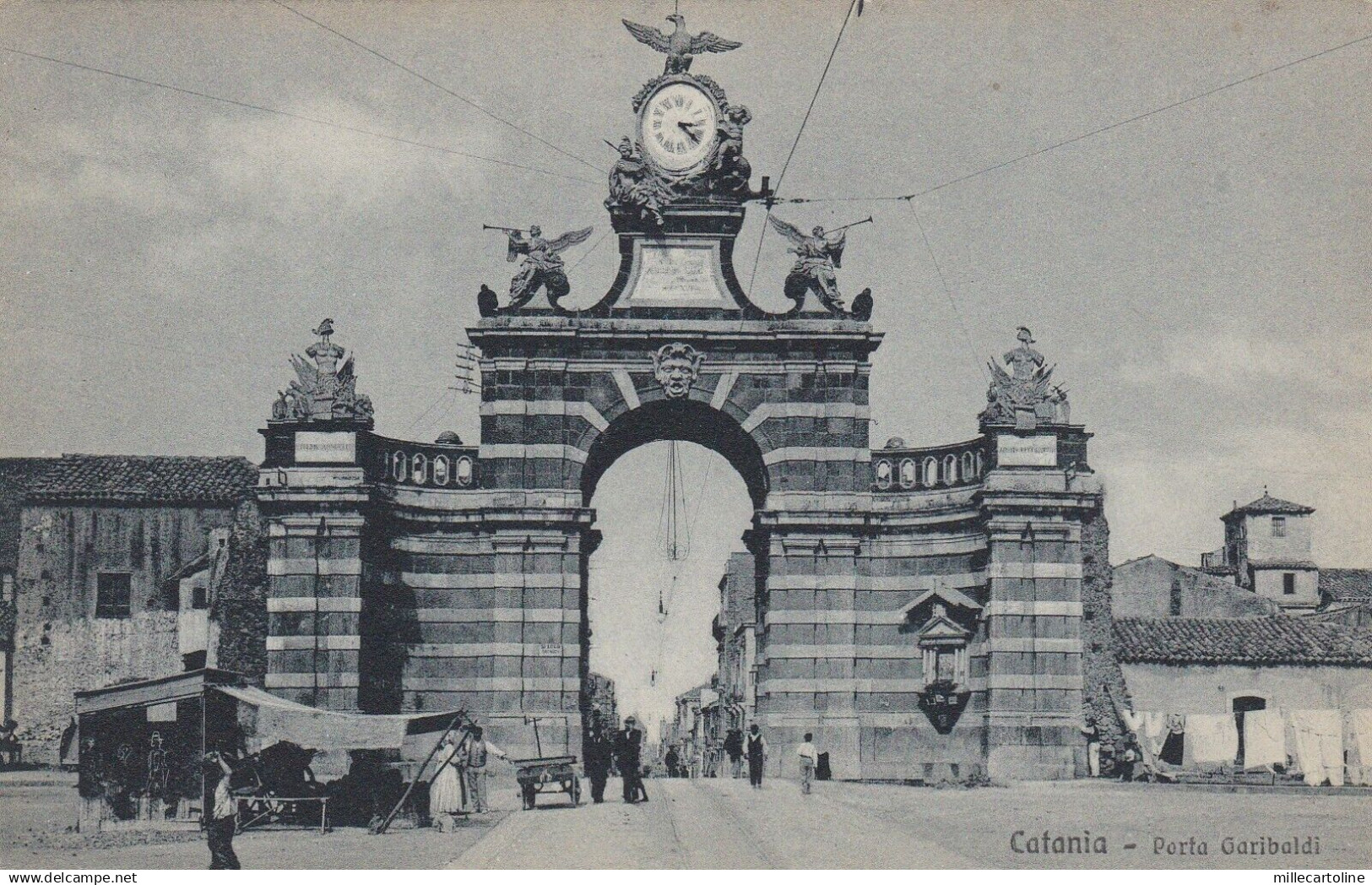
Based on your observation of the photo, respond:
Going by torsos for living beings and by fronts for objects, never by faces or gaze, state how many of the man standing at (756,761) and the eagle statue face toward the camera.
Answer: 2

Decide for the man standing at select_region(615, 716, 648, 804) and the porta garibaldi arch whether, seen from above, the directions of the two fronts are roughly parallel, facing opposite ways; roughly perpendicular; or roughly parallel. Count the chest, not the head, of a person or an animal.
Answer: roughly parallel

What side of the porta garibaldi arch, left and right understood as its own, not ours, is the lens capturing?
front

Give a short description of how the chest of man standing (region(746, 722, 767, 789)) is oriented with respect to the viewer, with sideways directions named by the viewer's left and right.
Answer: facing the viewer

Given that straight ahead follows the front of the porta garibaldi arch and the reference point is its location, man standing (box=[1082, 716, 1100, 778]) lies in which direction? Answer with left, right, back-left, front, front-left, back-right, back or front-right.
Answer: left

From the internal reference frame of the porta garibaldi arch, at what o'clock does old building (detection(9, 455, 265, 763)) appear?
The old building is roughly at 4 o'clock from the porta garibaldi arch.

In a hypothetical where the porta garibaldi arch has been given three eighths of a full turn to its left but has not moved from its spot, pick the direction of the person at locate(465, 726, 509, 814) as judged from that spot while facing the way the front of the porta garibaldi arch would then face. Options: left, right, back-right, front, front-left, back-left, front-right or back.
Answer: back

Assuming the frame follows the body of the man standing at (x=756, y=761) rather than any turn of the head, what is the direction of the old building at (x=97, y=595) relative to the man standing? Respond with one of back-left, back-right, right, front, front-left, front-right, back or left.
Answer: back-right

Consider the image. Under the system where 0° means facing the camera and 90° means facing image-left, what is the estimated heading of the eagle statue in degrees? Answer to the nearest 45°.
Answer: approximately 0°

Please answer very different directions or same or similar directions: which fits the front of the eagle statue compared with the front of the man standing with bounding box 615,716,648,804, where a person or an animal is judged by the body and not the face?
same or similar directions

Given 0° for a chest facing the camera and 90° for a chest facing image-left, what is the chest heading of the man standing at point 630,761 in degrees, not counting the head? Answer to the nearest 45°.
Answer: approximately 0°
